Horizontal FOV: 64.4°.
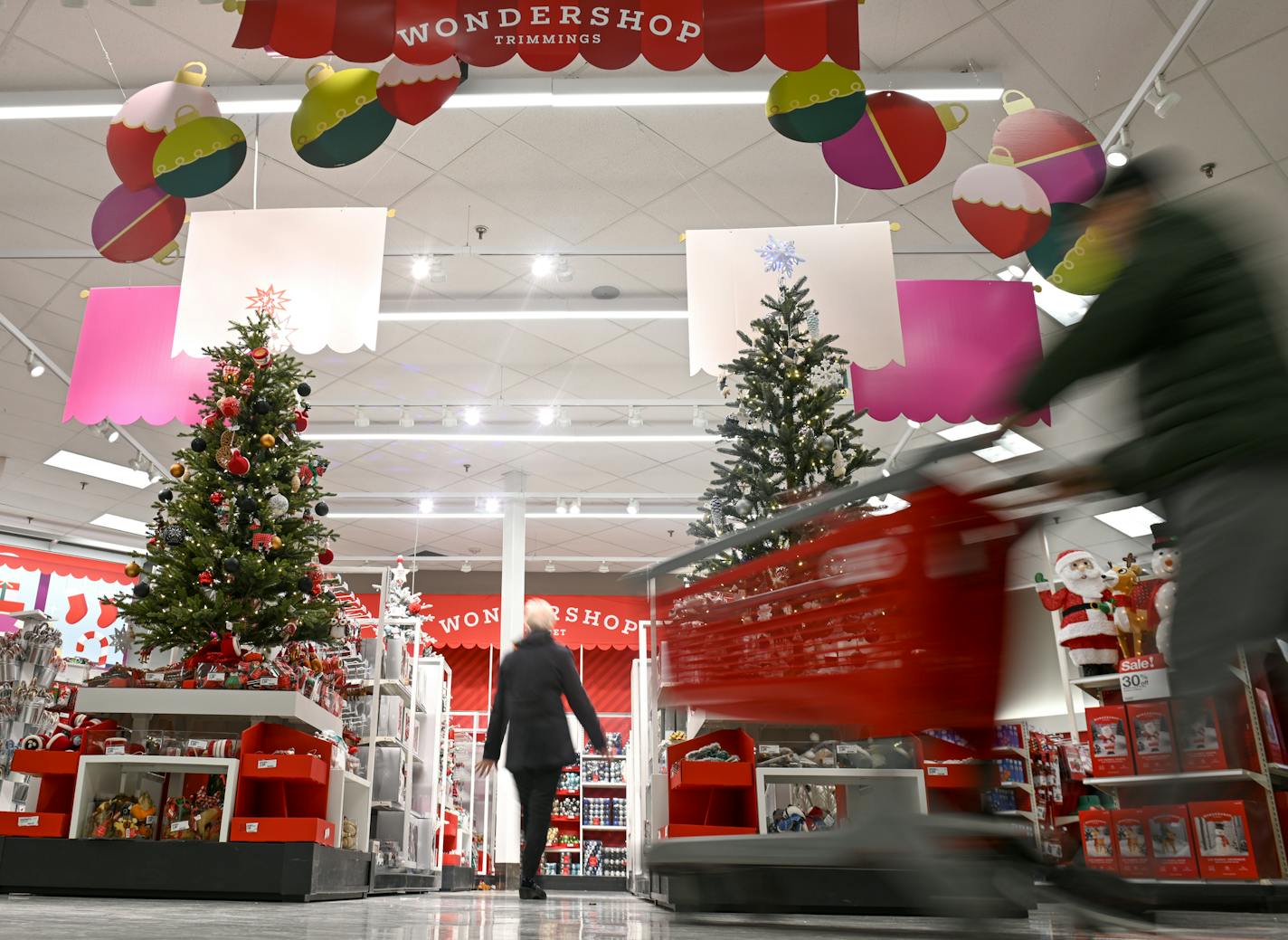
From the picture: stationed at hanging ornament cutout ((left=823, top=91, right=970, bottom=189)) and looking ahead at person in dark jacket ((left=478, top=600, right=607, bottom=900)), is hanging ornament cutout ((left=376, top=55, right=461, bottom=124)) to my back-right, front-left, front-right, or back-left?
front-left

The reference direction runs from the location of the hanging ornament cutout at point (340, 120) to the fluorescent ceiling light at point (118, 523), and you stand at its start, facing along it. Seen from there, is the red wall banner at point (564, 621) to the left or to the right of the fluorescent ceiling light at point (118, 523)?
right

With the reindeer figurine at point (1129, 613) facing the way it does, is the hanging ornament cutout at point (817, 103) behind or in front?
in front

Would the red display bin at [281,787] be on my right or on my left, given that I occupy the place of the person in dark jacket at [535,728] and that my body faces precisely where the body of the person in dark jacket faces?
on my left

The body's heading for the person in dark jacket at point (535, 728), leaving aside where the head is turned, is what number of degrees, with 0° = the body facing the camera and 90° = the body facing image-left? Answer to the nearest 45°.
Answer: approximately 180°

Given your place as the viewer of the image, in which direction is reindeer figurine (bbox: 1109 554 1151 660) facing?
facing the viewer and to the left of the viewer

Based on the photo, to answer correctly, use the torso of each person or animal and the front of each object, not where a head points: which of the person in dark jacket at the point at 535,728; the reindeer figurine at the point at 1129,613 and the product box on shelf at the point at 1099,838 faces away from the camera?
the person in dark jacket

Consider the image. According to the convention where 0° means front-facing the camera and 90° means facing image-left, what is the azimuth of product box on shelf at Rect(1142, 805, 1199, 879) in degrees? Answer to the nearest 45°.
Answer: approximately 0°

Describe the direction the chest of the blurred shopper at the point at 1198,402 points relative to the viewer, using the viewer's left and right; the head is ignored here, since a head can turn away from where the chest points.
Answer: facing to the left of the viewer

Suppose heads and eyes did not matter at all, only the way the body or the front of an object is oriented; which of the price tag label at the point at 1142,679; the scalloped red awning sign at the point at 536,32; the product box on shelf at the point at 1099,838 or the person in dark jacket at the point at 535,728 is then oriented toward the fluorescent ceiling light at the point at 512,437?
the person in dark jacket

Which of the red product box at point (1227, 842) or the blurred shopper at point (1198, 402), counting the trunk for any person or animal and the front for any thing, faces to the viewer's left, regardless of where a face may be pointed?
the blurred shopper

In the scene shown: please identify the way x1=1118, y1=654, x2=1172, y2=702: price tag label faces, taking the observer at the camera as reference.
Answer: facing the viewer

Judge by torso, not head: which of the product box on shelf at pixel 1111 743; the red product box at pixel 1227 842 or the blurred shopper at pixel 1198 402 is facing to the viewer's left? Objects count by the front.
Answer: the blurred shopper

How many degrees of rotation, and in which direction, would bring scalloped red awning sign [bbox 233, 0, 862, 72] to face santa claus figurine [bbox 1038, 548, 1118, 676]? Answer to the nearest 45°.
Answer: approximately 135° to its left

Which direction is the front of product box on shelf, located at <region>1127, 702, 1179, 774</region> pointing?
toward the camera

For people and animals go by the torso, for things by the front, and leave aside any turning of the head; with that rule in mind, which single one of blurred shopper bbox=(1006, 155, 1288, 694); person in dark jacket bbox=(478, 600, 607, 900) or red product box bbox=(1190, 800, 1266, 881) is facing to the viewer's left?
the blurred shopper
